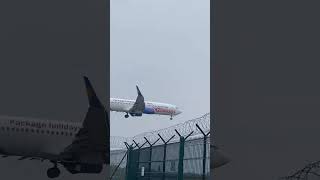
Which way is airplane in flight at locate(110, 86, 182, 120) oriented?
to the viewer's right
